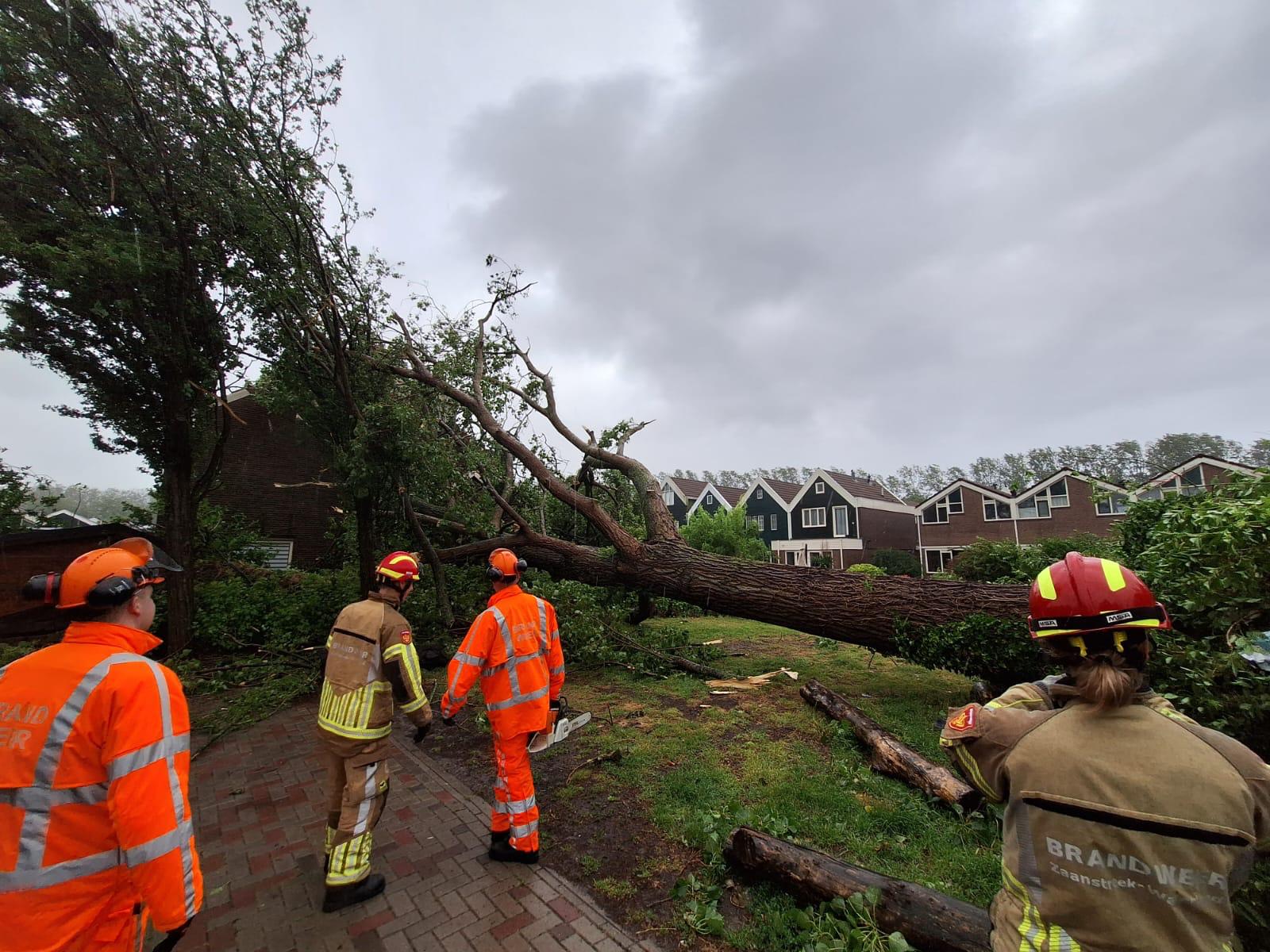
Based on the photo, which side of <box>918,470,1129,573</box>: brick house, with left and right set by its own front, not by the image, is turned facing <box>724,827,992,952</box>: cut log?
front

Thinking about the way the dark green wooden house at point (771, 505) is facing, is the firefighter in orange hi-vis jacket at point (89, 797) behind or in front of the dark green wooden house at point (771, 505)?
in front

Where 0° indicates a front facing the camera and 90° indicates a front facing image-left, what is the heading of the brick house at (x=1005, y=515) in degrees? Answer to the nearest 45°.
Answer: approximately 0°

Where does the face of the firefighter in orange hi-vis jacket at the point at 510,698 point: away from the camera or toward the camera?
away from the camera

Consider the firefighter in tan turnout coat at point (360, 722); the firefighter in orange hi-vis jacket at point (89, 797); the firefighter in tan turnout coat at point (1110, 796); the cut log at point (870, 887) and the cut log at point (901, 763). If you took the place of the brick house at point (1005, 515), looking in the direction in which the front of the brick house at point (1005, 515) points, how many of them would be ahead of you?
5

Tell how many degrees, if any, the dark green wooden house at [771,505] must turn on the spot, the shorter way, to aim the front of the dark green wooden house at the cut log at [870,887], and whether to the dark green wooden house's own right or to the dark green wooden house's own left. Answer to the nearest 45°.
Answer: approximately 45° to the dark green wooden house's own left

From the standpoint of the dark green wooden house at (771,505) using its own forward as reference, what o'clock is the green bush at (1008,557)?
The green bush is roughly at 10 o'clock from the dark green wooden house.

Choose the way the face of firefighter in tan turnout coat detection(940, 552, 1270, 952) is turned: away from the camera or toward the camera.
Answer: away from the camera

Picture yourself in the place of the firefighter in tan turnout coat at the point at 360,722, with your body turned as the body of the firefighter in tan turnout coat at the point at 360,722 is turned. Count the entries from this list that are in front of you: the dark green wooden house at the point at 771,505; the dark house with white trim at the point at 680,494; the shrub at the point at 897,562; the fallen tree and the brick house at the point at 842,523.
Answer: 5

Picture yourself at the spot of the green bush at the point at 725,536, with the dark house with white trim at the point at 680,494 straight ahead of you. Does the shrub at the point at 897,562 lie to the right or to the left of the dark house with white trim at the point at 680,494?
right

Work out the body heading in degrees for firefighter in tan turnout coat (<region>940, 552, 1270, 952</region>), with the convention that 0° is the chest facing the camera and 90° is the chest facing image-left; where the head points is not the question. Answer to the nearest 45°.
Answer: approximately 180°

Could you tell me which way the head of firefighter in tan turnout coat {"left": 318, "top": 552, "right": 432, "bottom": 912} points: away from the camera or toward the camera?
away from the camera

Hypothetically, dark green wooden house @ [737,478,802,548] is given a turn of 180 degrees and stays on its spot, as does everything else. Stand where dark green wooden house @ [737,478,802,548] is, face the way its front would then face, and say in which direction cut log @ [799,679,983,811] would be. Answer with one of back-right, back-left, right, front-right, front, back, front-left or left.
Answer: back-right

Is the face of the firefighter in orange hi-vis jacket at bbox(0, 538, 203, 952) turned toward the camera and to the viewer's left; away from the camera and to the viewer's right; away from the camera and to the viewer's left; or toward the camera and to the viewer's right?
away from the camera and to the viewer's right

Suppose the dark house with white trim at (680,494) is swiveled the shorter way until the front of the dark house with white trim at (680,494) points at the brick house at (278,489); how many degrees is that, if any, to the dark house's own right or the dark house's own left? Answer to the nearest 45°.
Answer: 0° — it already faces it
